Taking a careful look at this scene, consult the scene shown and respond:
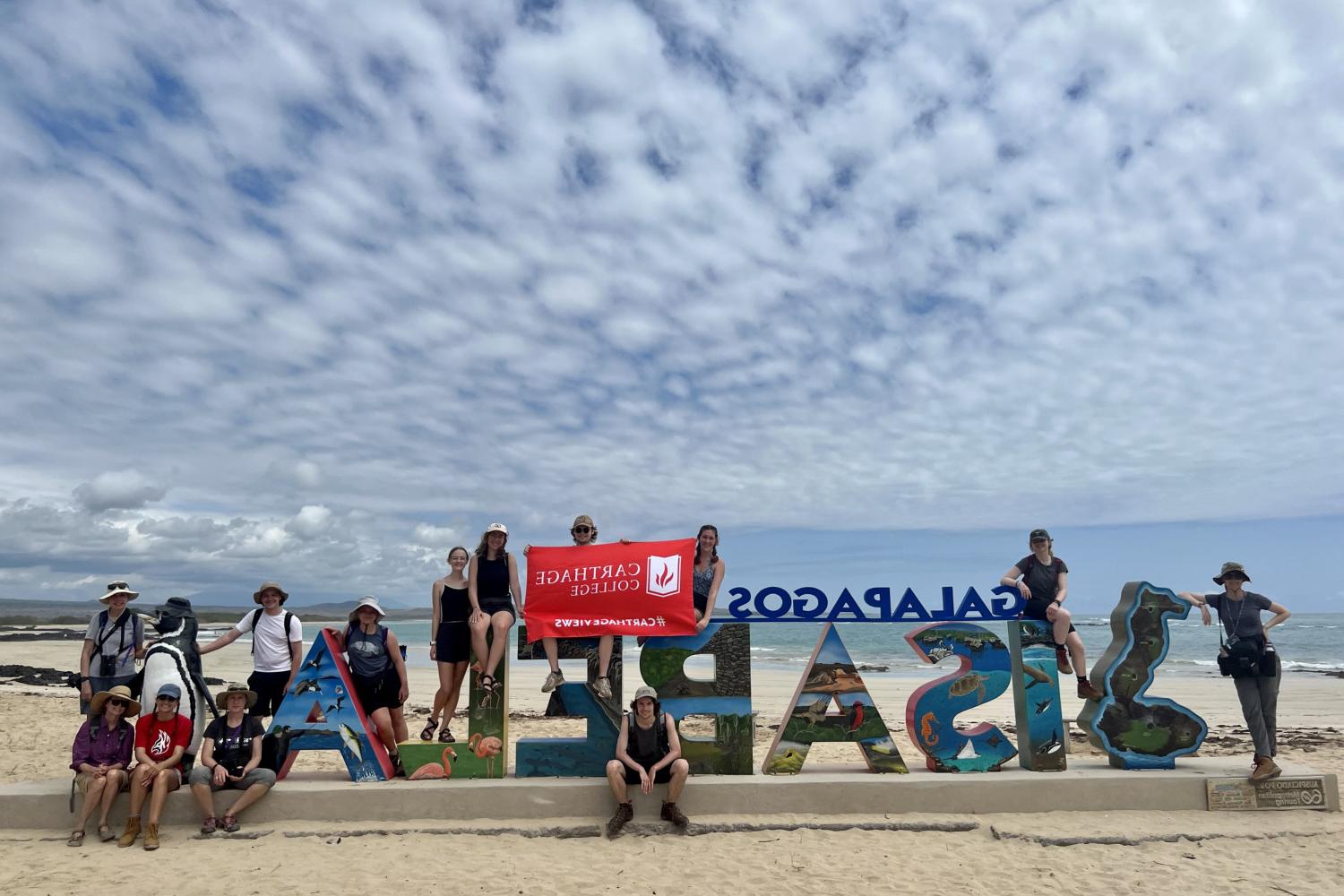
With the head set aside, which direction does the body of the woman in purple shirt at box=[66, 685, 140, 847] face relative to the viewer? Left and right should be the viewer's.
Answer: facing the viewer

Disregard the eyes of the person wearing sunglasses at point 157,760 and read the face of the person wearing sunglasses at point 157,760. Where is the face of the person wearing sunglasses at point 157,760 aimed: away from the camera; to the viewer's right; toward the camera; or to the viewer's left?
toward the camera

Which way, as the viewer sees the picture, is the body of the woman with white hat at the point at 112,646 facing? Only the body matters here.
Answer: toward the camera

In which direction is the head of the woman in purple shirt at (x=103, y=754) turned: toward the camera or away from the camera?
toward the camera

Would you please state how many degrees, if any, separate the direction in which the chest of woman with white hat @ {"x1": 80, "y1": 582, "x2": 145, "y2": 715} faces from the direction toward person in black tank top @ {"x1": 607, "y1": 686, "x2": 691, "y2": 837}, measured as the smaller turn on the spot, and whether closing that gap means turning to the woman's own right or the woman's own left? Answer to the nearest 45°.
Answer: approximately 45° to the woman's own left

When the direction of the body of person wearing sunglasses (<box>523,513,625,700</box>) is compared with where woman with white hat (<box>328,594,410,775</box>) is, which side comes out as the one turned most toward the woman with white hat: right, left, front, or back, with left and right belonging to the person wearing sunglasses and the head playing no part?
right

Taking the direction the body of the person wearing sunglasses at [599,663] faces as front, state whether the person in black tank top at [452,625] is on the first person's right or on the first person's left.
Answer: on the first person's right

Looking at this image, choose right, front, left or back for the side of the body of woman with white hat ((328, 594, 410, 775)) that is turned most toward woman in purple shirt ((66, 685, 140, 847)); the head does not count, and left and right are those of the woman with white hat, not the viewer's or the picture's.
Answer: right

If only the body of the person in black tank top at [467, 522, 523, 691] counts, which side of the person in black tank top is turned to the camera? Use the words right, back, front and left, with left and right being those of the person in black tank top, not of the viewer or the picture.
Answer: front

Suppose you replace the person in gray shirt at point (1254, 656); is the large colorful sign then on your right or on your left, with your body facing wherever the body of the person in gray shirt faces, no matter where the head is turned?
on your right

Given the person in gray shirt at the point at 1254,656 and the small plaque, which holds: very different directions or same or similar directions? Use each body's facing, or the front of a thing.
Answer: same or similar directions

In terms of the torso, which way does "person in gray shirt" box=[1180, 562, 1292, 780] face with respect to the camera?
toward the camera

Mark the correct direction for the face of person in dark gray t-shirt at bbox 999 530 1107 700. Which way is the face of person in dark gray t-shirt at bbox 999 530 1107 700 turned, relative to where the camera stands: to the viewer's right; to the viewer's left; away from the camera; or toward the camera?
toward the camera

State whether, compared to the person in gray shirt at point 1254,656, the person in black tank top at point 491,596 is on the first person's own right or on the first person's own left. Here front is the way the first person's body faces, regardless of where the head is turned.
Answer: on the first person's own right

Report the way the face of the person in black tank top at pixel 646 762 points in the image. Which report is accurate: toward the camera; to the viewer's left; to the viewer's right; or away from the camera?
toward the camera

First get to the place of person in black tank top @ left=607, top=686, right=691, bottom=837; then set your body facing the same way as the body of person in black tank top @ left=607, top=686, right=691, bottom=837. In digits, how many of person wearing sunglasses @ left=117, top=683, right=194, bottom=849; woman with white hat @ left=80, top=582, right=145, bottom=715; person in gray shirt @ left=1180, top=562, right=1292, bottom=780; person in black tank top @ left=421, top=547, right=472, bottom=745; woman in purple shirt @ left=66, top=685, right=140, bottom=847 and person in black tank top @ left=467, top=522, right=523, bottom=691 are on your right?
5

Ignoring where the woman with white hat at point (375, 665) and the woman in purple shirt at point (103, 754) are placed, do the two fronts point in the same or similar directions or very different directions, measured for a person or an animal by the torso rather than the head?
same or similar directions
